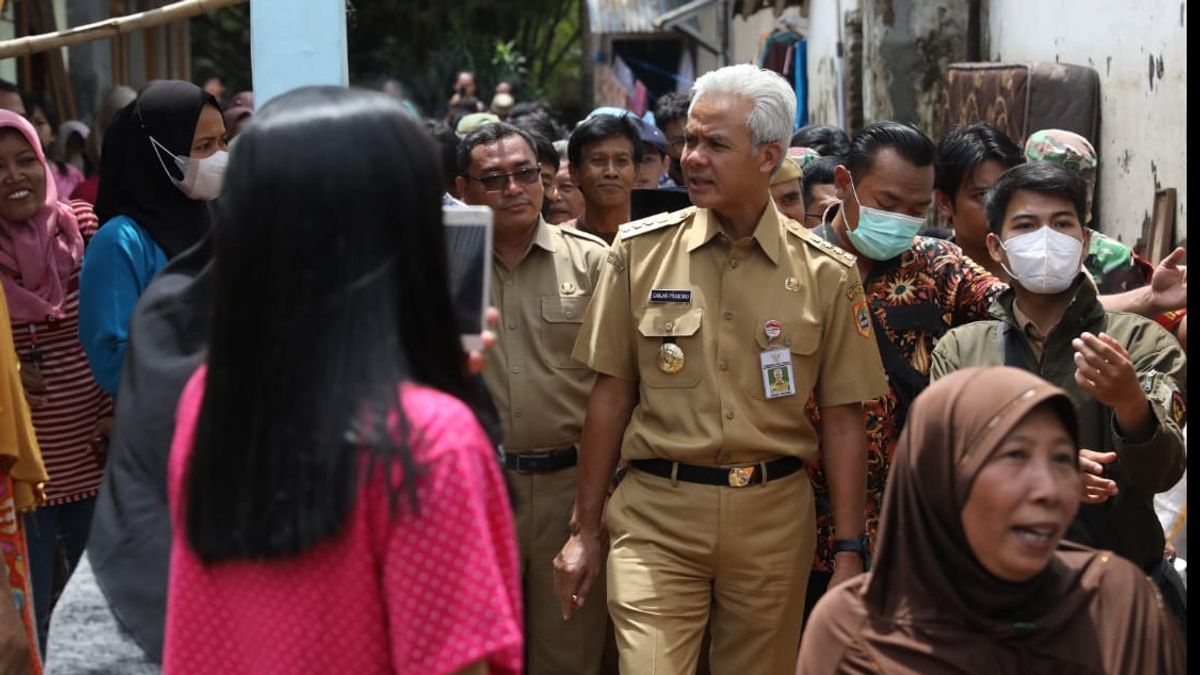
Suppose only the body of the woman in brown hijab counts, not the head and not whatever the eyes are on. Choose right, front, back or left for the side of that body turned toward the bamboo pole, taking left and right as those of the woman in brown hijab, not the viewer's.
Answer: back

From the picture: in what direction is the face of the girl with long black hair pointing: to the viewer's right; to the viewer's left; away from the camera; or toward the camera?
away from the camera

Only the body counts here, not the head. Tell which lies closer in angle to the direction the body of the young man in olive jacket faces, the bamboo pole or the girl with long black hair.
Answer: the girl with long black hair

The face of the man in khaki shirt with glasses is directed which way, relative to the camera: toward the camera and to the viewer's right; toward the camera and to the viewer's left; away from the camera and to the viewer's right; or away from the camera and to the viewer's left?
toward the camera and to the viewer's right

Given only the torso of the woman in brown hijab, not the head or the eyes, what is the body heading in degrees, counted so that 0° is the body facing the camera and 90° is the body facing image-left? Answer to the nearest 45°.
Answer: approximately 315°

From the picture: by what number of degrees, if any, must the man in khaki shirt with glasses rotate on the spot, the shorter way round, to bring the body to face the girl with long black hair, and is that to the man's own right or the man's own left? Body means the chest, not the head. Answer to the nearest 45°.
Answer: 0° — they already face them
